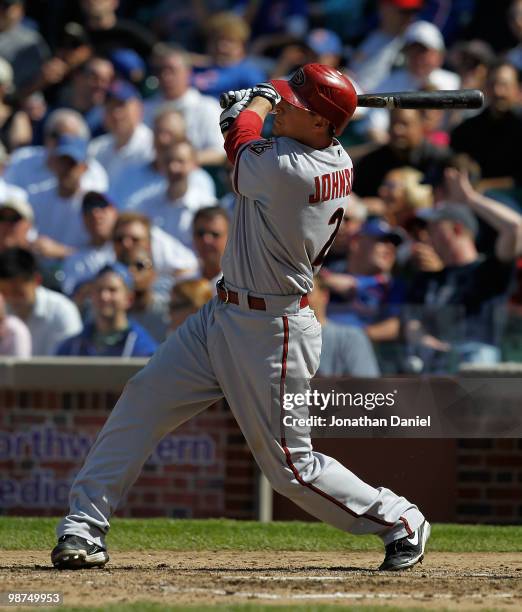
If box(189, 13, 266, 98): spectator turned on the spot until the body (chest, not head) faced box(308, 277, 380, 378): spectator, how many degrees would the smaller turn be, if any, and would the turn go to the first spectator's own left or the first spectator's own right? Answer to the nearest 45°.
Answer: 0° — they already face them

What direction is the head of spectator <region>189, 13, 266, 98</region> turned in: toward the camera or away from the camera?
toward the camera

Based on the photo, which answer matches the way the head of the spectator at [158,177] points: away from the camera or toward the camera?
toward the camera

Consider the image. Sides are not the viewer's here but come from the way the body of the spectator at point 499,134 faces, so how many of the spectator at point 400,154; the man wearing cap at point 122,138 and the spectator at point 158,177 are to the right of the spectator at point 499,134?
3

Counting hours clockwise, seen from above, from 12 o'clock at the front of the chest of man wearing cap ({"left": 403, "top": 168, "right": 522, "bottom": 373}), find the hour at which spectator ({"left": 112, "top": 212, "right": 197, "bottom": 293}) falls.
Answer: The spectator is roughly at 2 o'clock from the man wearing cap.

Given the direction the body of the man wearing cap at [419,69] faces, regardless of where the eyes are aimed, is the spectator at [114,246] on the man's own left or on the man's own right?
on the man's own right

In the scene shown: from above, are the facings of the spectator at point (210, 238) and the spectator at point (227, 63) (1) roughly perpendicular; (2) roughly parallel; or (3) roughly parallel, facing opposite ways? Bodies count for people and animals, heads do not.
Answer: roughly parallel

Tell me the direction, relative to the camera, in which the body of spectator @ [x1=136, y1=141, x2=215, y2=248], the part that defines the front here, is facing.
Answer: toward the camera

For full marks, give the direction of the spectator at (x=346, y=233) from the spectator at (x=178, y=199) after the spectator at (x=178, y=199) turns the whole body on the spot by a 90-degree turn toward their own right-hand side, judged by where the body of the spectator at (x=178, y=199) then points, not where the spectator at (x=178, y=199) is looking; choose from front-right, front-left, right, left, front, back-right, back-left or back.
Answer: back-left

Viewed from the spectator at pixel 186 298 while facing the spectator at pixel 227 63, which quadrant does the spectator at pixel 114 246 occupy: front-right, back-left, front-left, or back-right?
front-left

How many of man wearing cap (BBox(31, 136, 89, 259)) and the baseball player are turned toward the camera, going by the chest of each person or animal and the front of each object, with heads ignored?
1

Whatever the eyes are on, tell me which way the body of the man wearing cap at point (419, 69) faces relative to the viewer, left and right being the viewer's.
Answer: facing the viewer

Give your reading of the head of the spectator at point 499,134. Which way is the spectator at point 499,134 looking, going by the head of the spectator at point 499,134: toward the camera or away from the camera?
toward the camera

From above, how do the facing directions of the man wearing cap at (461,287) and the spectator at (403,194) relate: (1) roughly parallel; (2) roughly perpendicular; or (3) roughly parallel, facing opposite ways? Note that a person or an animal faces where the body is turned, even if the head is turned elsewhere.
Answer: roughly parallel

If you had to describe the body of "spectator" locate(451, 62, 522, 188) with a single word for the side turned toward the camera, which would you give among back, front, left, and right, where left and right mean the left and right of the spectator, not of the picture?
front

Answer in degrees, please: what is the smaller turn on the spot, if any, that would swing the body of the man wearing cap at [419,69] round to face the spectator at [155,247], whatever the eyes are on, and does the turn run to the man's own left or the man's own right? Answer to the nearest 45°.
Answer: approximately 45° to the man's own right

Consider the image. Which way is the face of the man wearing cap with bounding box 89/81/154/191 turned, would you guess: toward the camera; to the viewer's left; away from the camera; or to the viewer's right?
toward the camera

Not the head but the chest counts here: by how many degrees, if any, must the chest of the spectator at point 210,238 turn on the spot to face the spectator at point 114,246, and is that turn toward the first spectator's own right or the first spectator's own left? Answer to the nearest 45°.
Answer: approximately 135° to the first spectator's own right
